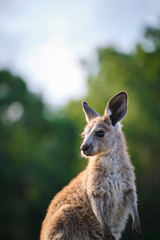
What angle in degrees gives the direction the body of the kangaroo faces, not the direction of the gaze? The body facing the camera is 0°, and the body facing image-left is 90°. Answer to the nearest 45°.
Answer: approximately 315°
